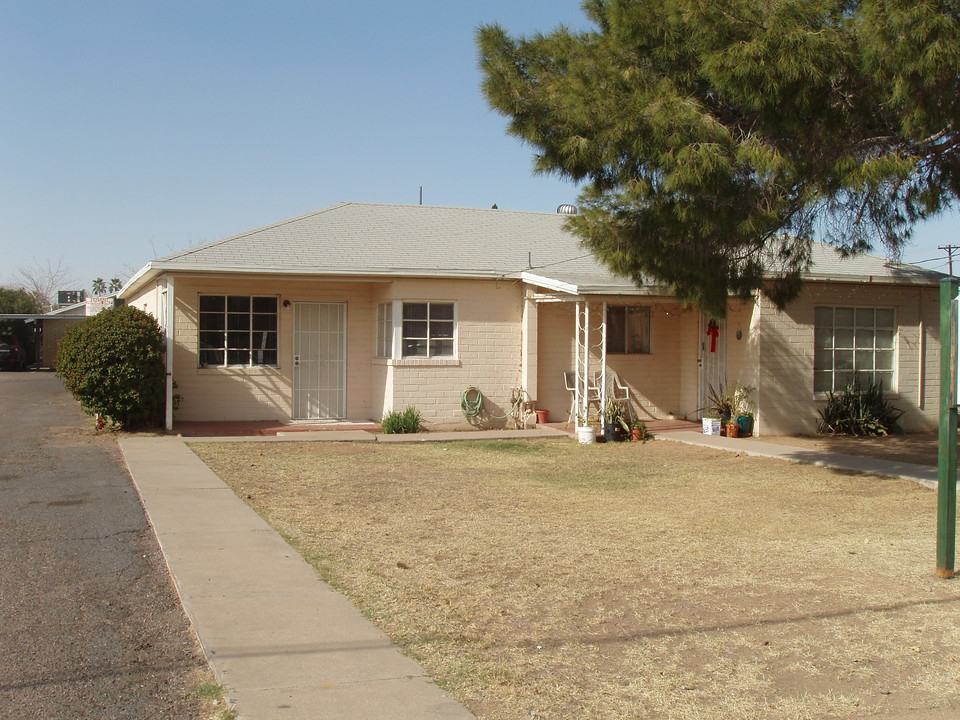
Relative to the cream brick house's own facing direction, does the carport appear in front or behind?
behind

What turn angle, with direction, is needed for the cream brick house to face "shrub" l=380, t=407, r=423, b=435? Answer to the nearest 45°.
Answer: approximately 45° to its right

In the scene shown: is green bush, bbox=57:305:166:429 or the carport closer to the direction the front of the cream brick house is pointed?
the green bush

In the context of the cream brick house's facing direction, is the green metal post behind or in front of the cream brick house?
in front

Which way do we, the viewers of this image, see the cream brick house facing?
facing the viewer

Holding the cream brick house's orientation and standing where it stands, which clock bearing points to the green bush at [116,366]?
The green bush is roughly at 2 o'clock from the cream brick house.

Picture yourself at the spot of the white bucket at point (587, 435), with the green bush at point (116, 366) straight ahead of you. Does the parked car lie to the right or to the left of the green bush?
right

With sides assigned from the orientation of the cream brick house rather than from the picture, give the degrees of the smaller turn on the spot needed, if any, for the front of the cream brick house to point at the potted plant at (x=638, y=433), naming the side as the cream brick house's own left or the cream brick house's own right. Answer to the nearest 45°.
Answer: approximately 45° to the cream brick house's own left

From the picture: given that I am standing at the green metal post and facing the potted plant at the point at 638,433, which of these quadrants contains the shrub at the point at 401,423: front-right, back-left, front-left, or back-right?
front-left

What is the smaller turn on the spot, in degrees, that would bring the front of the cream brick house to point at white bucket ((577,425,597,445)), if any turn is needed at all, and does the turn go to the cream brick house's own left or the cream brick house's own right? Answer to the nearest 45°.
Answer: approximately 45° to the cream brick house's own left

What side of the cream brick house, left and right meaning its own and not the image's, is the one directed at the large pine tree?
front
